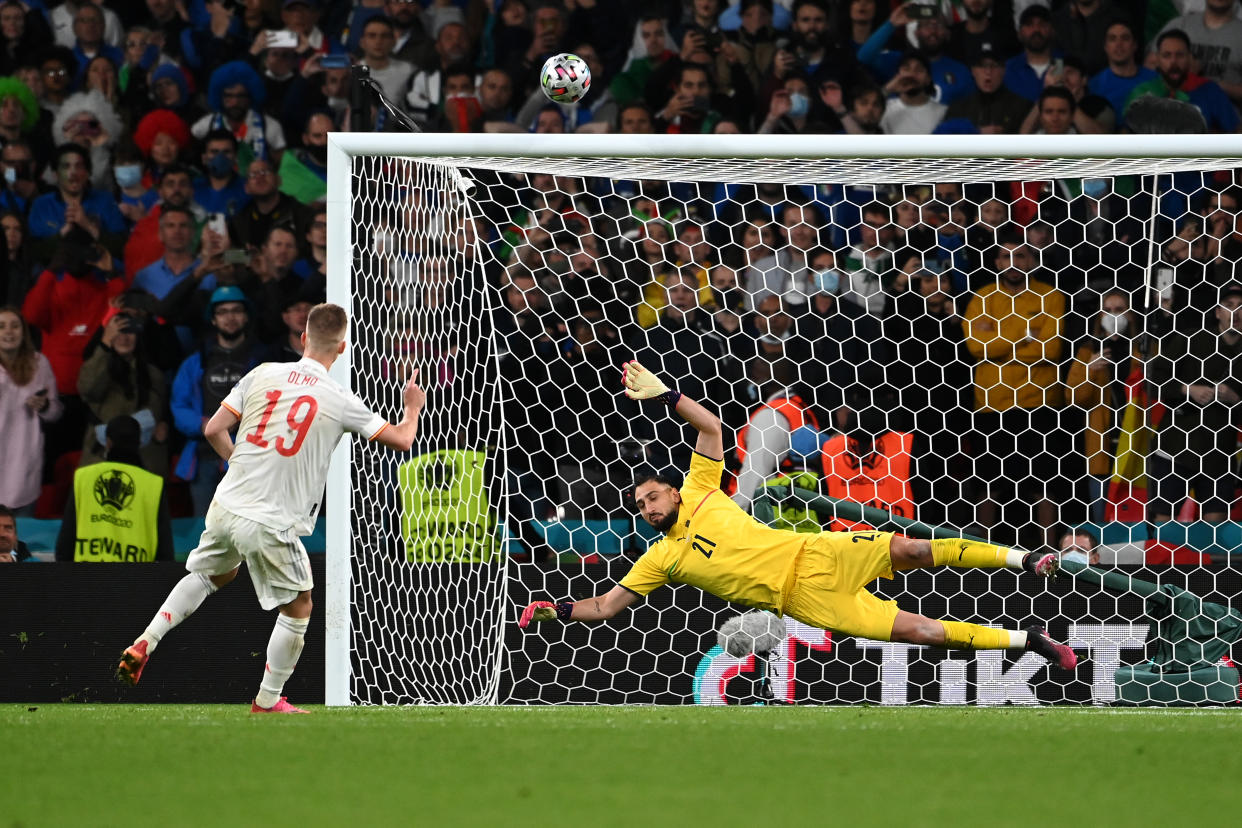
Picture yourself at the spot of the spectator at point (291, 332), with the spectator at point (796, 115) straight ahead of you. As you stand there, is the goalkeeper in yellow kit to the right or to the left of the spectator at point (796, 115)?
right

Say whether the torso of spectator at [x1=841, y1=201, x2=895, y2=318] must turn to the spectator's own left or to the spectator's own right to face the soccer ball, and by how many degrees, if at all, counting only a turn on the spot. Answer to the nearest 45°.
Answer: approximately 45° to the spectator's own right

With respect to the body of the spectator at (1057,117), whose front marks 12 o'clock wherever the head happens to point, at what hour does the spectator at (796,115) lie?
the spectator at (796,115) is roughly at 3 o'clock from the spectator at (1057,117).

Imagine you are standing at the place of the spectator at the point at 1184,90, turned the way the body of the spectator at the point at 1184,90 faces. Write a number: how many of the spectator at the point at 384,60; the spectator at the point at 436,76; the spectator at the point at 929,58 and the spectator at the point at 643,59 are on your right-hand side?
4

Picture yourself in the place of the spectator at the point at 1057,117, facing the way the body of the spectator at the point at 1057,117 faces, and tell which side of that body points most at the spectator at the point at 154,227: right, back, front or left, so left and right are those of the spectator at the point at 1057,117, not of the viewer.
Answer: right

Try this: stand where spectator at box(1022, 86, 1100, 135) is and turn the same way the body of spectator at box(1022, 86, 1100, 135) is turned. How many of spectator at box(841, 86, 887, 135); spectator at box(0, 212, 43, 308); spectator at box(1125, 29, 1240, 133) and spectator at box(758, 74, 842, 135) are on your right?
3

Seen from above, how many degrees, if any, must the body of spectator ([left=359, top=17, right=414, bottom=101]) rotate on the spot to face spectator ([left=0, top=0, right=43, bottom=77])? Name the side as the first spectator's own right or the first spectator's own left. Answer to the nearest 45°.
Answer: approximately 90° to the first spectator's own right

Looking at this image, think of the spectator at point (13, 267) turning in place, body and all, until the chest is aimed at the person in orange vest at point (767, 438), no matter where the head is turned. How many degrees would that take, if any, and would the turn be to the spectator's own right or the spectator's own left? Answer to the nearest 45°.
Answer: approximately 45° to the spectator's own left
